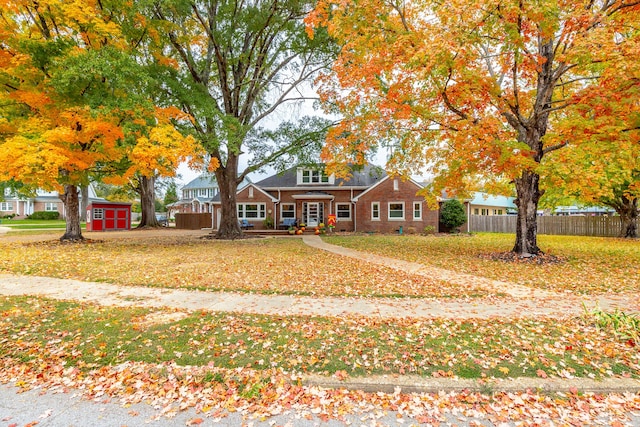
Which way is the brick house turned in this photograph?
toward the camera

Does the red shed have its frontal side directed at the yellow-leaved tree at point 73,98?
yes

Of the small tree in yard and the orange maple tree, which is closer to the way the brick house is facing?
the orange maple tree

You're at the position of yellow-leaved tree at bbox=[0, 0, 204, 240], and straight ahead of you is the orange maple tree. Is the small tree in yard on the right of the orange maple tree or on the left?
left

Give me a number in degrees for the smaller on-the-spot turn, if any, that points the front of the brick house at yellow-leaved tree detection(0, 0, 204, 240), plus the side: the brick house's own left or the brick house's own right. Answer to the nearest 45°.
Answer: approximately 45° to the brick house's own right

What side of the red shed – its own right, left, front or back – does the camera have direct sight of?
front

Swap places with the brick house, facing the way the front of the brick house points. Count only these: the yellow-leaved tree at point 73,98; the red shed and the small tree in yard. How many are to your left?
1

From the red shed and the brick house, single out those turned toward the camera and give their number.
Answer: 2

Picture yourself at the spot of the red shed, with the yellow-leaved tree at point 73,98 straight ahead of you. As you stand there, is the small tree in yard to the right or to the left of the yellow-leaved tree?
left

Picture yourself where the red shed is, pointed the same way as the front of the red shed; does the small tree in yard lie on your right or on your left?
on your left

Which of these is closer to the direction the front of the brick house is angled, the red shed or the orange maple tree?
the orange maple tree

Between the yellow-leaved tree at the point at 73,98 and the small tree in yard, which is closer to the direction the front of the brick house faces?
the yellow-leaved tree

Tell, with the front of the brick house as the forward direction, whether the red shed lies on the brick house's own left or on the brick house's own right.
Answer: on the brick house's own right

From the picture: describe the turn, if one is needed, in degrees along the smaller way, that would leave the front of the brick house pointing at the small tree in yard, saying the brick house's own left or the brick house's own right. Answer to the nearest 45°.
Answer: approximately 90° to the brick house's own left

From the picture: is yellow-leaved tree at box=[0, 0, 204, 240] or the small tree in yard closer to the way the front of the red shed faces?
the yellow-leaved tree
